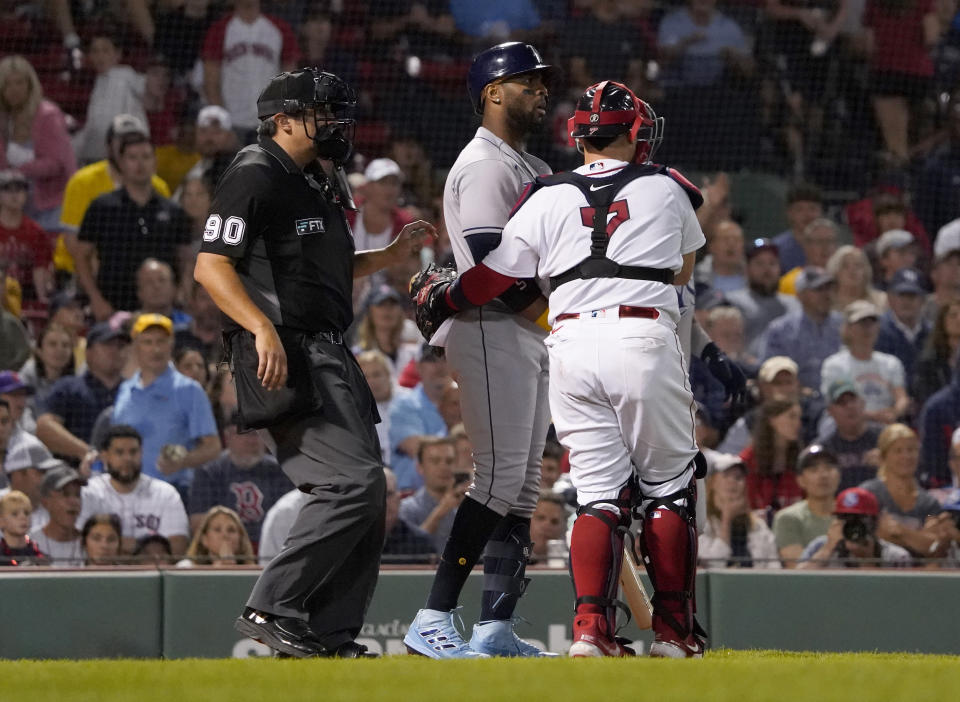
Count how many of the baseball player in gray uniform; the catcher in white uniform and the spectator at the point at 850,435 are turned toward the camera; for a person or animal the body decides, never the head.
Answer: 1

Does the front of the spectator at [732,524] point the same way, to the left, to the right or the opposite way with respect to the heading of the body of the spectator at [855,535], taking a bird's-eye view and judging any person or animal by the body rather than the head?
the same way

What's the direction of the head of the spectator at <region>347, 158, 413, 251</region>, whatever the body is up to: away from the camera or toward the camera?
toward the camera

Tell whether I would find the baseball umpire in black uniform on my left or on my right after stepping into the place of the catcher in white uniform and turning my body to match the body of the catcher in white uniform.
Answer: on my left

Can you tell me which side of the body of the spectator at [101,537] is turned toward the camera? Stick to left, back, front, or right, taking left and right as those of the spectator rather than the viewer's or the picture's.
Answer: front

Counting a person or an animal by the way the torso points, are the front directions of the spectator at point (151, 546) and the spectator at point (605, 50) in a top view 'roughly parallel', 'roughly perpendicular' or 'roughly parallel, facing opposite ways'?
roughly parallel

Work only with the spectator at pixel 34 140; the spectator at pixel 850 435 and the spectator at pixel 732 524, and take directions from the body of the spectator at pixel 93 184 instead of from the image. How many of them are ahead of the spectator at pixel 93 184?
2

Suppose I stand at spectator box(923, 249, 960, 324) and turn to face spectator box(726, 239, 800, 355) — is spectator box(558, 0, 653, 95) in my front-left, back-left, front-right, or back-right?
front-right

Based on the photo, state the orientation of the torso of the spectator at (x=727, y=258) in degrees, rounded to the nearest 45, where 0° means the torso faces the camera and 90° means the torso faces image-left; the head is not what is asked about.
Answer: approximately 0°

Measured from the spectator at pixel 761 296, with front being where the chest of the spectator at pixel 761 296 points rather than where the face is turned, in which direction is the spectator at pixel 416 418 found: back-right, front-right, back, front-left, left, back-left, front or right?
front-right

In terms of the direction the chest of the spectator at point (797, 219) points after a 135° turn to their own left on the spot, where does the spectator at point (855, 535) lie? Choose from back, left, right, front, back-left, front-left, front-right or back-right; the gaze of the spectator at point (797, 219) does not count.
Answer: back-right

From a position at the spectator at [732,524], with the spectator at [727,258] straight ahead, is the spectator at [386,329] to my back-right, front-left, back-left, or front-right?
front-left

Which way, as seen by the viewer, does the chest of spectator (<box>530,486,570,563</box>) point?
toward the camera

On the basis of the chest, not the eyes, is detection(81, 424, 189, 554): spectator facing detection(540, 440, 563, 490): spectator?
no

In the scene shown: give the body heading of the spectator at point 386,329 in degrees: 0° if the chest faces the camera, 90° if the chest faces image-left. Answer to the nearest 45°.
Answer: approximately 0°

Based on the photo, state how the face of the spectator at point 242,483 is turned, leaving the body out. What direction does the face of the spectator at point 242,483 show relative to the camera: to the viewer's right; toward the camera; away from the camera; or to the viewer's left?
toward the camera

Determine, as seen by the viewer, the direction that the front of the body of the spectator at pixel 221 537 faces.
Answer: toward the camera

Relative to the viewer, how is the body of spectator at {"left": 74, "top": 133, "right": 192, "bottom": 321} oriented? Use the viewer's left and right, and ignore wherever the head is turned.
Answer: facing the viewer

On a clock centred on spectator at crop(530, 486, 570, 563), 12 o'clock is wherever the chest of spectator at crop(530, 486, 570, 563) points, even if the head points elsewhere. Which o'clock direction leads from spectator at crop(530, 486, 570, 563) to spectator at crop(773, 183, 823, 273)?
spectator at crop(773, 183, 823, 273) is roughly at 7 o'clock from spectator at crop(530, 486, 570, 563).
